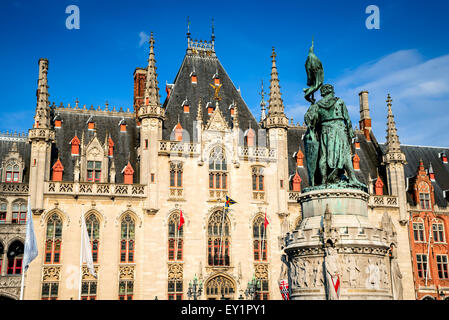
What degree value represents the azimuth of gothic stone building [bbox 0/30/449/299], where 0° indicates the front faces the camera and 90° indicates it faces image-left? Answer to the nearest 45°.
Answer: approximately 0°

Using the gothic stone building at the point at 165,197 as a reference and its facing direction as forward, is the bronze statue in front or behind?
in front
